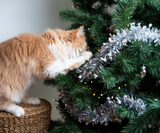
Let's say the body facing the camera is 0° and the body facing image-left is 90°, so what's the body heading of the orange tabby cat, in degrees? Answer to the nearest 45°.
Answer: approximately 270°
